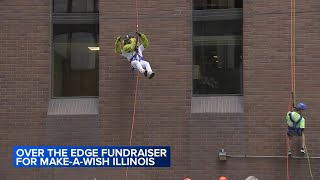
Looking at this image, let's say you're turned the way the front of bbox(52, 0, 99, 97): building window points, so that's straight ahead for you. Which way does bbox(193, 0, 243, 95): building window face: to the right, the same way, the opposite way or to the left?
the same way

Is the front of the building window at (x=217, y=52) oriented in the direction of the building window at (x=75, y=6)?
no

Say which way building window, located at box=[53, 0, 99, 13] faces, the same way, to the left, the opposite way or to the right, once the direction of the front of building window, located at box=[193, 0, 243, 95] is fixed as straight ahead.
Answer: the same way

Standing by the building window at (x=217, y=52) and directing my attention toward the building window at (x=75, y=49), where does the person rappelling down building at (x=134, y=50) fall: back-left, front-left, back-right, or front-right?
front-left

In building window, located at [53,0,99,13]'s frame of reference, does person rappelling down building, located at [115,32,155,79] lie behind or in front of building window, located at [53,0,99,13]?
in front

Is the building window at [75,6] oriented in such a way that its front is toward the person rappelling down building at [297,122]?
no

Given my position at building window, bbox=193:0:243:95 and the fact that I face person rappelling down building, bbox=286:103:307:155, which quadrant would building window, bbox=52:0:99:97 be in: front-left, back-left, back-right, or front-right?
back-right

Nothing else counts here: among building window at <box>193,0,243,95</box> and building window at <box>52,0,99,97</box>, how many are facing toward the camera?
2

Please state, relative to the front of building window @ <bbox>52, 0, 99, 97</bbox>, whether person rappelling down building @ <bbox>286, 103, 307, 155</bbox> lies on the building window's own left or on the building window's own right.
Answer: on the building window's own left

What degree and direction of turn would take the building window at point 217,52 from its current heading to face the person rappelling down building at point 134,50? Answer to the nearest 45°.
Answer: approximately 45° to its right

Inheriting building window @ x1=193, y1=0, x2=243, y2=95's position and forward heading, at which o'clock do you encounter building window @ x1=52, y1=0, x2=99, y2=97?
building window @ x1=52, y1=0, x2=99, y2=97 is roughly at 3 o'clock from building window @ x1=193, y1=0, x2=243, y2=95.

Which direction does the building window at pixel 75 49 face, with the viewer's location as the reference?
facing the viewer

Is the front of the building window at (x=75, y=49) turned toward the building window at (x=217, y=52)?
no
